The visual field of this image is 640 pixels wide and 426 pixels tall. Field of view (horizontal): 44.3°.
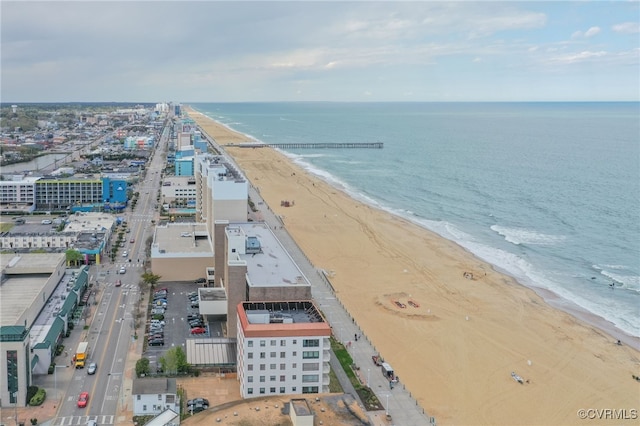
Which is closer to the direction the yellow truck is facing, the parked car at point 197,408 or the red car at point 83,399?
the red car

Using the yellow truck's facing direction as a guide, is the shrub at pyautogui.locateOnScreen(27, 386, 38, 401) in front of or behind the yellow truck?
in front

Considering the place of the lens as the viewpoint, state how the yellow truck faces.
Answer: facing the viewer

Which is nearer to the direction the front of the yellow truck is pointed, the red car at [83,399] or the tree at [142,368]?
the red car

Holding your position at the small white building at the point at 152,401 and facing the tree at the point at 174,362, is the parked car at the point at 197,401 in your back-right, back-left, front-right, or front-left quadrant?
front-right

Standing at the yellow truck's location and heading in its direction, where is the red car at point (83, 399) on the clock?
The red car is roughly at 12 o'clock from the yellow truck.

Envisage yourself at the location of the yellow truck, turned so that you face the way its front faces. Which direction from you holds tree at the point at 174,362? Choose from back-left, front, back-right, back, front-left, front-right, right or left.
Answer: front-left

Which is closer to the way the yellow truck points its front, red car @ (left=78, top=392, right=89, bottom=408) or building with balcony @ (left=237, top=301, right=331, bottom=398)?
the red car

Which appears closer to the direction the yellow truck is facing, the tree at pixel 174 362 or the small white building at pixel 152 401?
the small white building

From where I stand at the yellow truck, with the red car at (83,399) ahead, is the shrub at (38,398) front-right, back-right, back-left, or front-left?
front-right

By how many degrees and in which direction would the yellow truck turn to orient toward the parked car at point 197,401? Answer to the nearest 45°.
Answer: approximately 45° to its left

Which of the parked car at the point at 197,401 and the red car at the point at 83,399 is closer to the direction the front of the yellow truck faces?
the red car

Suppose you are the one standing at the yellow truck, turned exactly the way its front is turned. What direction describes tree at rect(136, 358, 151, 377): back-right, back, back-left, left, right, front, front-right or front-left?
front-left

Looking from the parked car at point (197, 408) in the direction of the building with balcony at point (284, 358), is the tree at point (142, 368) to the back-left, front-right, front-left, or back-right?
back-left
